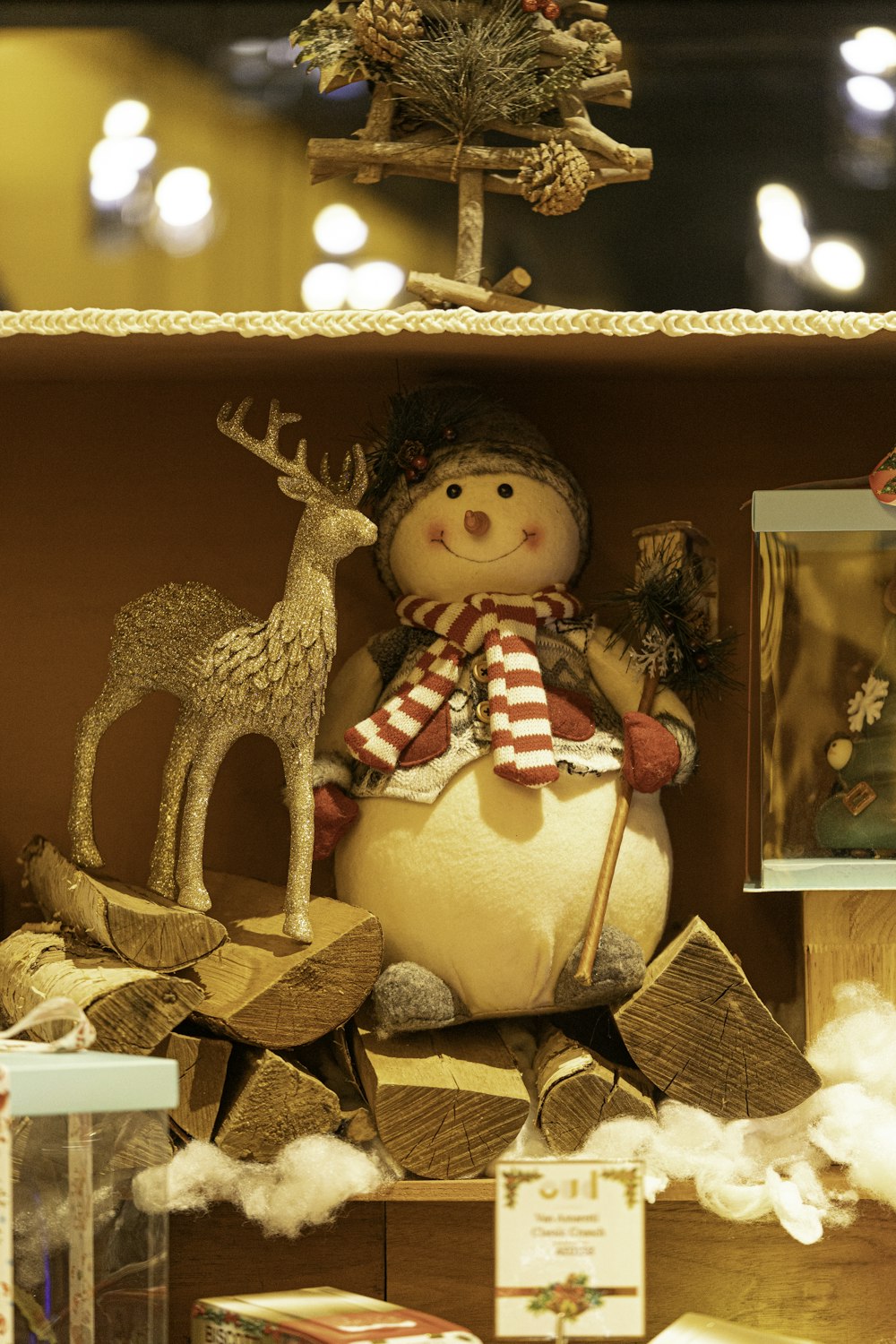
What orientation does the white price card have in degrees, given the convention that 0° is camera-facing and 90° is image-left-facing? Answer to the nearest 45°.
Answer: approximately 0°

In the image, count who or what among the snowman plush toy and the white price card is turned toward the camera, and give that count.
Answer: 2

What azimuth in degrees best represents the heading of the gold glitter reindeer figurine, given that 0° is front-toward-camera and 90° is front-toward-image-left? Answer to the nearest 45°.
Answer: approximately 315°

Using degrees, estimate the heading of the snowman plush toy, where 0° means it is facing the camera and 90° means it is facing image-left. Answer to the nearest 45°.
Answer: approximately 0°
